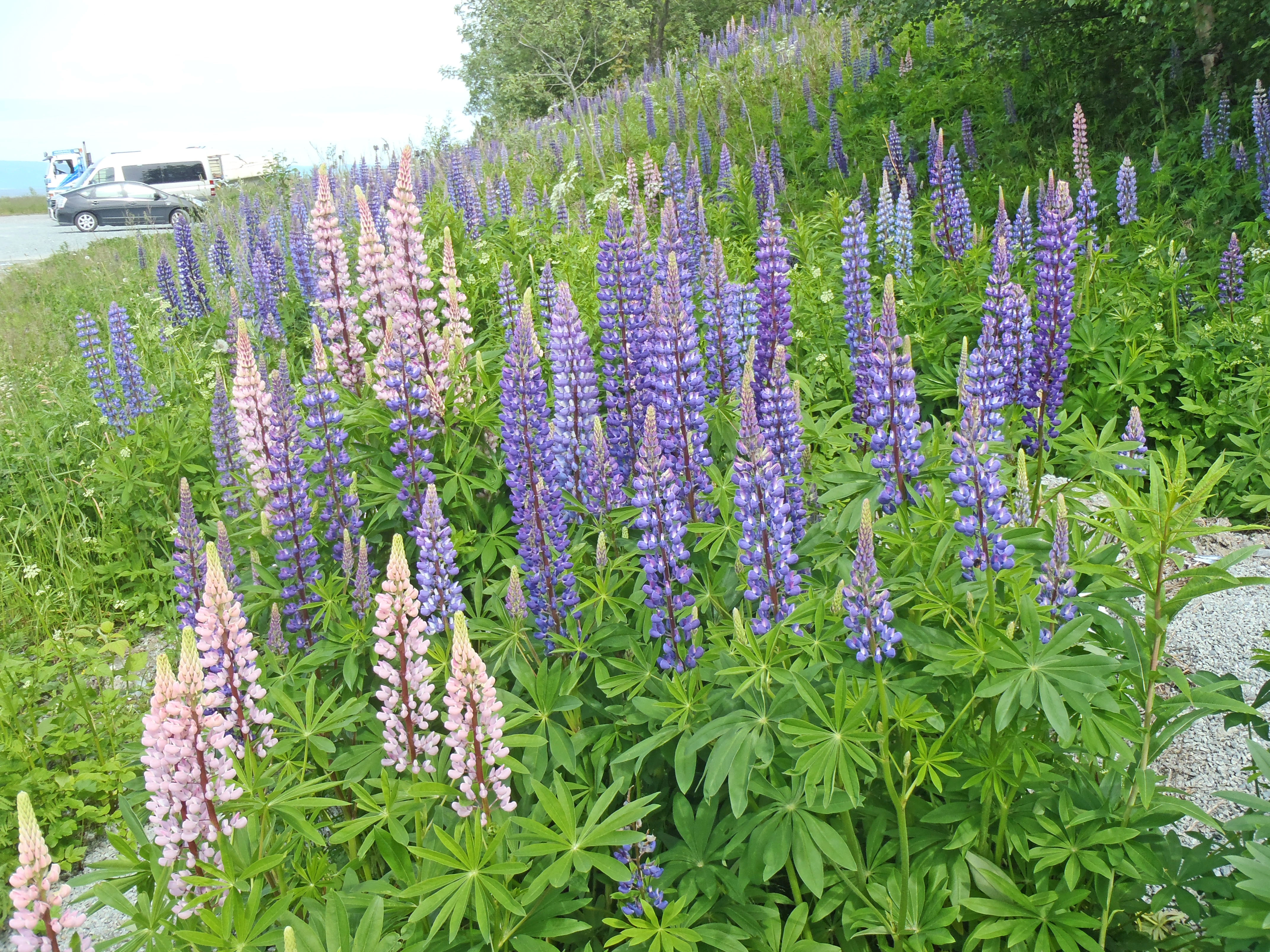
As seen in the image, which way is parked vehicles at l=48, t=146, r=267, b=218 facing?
to the viewer's left

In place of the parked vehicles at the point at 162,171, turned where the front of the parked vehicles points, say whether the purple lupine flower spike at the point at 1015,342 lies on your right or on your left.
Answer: on your left

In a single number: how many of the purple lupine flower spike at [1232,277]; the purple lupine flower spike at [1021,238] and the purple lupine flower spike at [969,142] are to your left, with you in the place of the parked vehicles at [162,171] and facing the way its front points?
3

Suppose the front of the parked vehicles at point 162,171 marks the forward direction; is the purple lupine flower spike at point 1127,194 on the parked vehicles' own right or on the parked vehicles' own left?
on the parked vehicles' own left

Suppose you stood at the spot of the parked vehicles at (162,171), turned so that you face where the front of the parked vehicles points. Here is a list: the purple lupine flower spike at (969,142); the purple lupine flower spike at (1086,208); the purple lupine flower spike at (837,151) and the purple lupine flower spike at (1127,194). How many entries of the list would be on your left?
4

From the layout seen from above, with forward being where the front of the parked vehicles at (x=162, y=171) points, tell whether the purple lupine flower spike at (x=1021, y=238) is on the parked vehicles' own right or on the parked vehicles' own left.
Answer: on the parked vehicles' own left

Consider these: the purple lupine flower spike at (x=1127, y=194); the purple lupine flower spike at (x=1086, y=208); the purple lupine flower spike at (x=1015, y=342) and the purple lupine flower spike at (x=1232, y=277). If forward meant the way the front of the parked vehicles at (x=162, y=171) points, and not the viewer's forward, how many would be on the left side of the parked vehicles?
4
